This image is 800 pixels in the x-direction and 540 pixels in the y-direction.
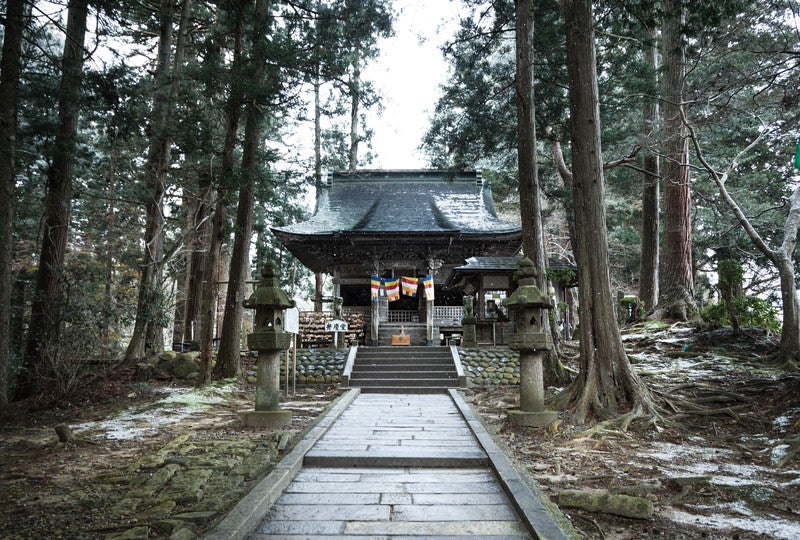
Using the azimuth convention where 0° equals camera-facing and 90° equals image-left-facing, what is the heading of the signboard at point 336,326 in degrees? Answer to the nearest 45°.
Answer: approximately 0°

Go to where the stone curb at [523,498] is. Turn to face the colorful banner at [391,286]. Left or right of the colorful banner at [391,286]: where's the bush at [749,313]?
right

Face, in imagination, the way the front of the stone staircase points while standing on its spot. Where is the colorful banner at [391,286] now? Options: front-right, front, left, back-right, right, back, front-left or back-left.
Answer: back

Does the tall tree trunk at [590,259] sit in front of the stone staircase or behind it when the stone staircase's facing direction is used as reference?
in front

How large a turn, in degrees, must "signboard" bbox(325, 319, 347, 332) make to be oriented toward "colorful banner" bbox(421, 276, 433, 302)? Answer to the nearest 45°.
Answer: approximately 135° to its left

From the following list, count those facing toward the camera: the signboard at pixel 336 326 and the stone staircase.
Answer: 2

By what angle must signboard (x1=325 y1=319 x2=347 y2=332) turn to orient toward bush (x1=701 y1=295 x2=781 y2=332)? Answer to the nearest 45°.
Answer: approximately 45° to its left

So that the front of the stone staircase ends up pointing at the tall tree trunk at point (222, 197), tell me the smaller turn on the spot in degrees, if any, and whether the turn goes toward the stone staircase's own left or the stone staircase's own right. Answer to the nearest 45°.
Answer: approximately 45° to the stone staircase's own right

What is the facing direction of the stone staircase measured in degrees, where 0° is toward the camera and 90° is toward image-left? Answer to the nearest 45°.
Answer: approximately 0°

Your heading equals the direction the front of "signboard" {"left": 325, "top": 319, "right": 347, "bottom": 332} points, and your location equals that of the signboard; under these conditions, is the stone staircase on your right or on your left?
on your left

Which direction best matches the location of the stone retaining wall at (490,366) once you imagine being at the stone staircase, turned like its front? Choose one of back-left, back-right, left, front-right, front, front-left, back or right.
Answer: left

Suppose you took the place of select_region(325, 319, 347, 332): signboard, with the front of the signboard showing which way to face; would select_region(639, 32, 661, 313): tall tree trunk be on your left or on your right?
on your left

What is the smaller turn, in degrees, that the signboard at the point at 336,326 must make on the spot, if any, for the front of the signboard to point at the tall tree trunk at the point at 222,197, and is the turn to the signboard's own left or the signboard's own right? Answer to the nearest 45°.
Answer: approximately 45° to the signboard's own right
